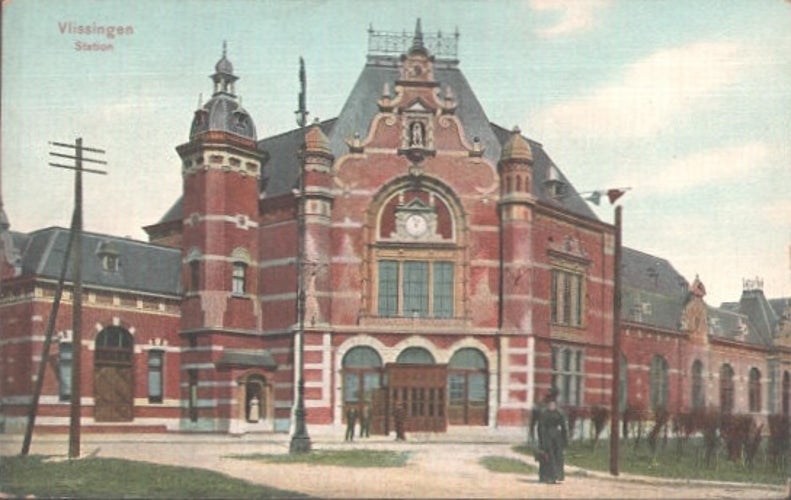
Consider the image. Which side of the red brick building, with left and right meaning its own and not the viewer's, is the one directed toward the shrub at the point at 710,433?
left

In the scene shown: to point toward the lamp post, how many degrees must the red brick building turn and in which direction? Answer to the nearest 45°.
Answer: approximately 45° to its right

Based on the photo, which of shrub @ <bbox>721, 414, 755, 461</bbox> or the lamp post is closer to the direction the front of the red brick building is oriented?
the lamp post

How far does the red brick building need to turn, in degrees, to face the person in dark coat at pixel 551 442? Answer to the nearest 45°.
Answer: approximately 45° to its left

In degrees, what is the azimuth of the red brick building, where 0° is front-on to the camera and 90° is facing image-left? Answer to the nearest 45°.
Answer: approximately 0°

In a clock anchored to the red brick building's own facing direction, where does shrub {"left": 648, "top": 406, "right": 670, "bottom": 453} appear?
The shrub is roughly at 9 o'clock from the red brick building.

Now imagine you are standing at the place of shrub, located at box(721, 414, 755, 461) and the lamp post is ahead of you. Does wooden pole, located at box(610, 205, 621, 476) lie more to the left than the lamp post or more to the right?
left
